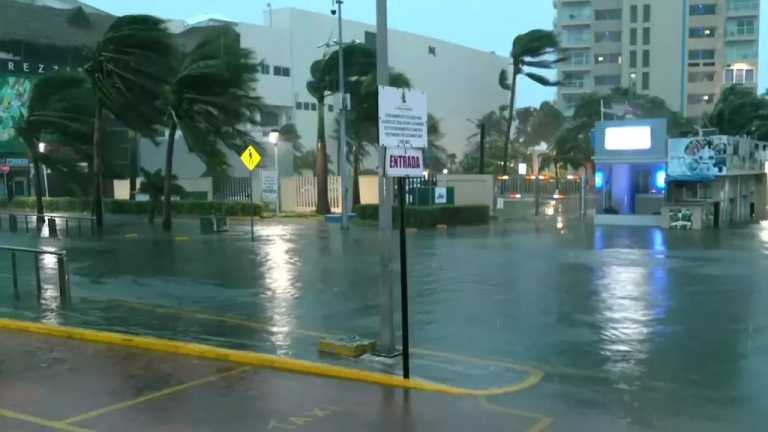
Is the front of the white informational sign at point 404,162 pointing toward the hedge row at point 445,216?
no

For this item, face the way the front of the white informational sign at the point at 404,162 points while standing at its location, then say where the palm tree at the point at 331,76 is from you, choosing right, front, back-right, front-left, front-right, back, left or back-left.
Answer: back

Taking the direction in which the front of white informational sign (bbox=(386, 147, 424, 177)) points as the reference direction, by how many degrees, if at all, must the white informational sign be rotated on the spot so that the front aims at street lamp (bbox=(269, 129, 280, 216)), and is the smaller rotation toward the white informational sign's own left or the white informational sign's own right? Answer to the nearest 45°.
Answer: approximately 180°

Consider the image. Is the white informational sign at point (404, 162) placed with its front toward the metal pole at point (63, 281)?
no

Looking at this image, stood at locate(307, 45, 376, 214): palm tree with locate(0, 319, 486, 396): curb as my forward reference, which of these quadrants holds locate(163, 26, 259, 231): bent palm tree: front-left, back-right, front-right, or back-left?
front-right

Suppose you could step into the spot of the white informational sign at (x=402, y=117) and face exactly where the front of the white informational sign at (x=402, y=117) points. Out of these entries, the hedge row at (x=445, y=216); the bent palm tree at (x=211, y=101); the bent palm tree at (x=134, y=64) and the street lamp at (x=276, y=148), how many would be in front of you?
0

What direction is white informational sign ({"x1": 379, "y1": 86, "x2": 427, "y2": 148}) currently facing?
toward the camera

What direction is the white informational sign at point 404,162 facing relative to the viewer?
toward the camera

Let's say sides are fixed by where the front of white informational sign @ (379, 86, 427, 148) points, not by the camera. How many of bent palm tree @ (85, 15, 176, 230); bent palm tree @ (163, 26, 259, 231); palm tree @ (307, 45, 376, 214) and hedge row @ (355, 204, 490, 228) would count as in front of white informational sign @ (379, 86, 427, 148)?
0

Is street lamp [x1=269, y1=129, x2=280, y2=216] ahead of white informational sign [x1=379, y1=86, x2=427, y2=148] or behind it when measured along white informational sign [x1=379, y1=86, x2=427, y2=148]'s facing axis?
behind

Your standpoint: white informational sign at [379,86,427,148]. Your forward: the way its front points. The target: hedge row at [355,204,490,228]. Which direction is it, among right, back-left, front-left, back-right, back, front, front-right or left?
back

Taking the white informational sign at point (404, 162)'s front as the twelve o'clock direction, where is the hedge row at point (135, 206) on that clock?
The hedge row is roughly at 5 o'clock from the white informational sign.

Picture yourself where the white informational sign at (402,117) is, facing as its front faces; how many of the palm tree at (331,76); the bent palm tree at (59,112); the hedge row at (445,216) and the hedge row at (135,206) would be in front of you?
0

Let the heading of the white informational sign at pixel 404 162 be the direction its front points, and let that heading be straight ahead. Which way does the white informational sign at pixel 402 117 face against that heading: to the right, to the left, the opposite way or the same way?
the same way

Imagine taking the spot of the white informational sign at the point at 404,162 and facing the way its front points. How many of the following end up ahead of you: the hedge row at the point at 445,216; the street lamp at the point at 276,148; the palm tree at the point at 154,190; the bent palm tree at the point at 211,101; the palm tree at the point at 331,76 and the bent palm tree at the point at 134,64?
0

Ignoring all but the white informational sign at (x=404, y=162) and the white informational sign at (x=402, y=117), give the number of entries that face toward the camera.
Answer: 2
